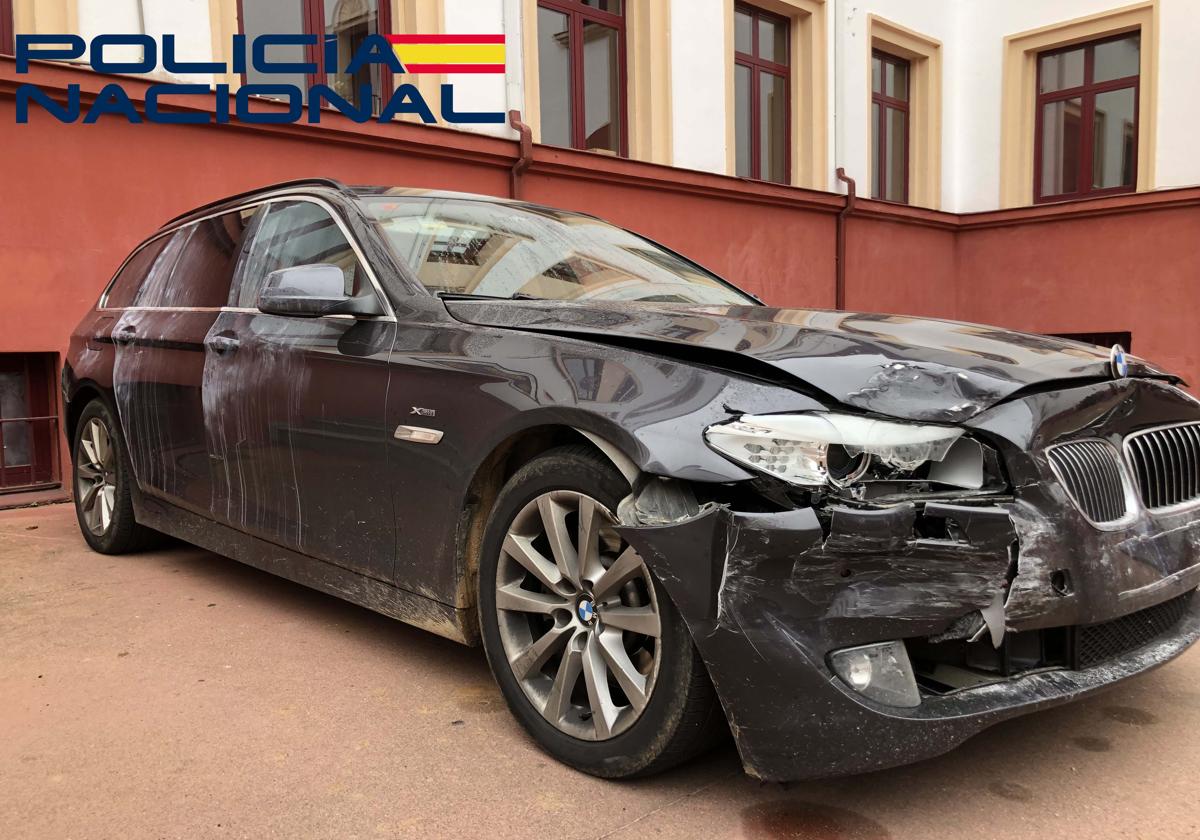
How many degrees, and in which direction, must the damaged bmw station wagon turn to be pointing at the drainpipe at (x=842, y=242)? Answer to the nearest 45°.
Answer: approximately 135° to its left

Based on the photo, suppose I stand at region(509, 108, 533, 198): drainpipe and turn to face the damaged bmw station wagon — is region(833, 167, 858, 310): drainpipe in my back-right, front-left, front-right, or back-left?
back-left

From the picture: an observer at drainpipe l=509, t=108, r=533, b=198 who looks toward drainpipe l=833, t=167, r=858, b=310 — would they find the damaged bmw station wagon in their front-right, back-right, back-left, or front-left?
back-right

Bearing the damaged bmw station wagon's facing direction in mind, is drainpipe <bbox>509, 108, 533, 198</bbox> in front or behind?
behind

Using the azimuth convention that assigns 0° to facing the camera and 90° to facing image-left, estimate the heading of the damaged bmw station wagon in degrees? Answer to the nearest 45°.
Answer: approximately 315°
